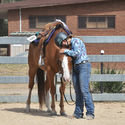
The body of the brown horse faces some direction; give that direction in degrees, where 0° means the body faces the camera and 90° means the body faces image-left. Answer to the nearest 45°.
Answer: approximately 315°

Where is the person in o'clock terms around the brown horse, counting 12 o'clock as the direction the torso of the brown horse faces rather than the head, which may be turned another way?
The person is roughly at 12 o'clock from the brown horse.
